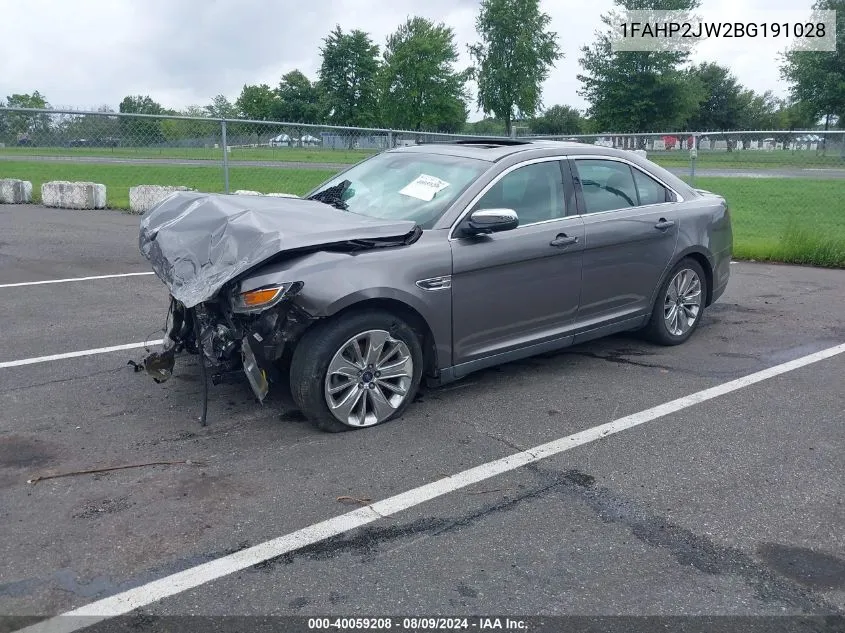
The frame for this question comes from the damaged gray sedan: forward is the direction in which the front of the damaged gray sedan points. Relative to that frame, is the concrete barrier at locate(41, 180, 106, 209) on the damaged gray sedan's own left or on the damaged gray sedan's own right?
on the damaged gray sedan's own right

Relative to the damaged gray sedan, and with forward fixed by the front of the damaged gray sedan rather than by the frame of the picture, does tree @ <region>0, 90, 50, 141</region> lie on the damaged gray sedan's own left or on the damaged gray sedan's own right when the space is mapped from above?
on the damaged gray sedan's own right

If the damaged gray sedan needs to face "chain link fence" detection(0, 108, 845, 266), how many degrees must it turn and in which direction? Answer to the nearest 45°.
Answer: approximately 135° to its right

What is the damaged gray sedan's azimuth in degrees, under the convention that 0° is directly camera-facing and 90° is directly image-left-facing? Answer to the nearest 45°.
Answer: approximately 45°
